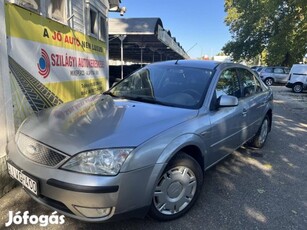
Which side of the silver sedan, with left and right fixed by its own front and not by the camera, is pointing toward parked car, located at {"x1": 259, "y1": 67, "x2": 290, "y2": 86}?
back

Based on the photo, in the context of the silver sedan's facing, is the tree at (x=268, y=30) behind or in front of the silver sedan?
behind

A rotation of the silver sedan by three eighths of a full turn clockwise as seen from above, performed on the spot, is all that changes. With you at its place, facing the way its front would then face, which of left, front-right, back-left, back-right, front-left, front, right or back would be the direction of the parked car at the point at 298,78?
front-right

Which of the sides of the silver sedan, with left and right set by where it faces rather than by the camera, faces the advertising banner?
right

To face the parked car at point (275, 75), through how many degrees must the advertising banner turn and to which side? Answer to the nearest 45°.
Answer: approximately 90° to its left

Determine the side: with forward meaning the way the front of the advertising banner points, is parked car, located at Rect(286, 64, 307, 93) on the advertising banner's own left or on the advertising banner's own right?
on the advertising banner's own left

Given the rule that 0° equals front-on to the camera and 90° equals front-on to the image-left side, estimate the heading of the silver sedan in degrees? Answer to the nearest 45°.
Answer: approximately 45°

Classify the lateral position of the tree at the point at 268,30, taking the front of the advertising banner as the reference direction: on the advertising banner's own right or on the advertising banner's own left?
on the advertising banner's own left

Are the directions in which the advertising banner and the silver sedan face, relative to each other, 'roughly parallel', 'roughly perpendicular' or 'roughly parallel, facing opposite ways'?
roughly perpendicular

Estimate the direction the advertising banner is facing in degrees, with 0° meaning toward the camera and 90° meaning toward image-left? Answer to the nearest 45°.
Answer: approximately 315°
